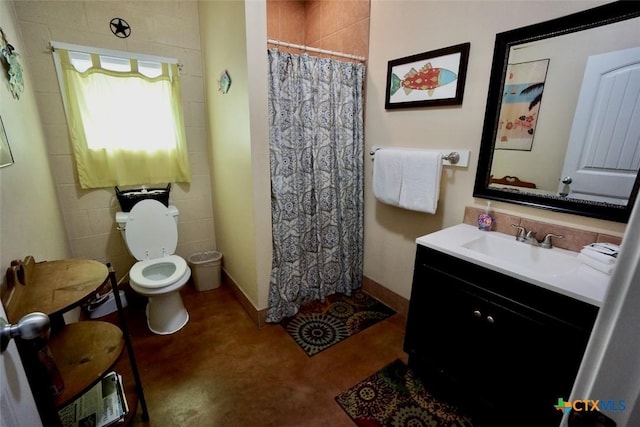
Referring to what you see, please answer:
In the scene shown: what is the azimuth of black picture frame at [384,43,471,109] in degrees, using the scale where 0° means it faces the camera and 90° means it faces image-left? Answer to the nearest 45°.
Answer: approximately 45°

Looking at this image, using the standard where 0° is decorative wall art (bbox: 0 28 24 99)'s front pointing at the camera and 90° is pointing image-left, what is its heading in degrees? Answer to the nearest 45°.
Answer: approximately 315°

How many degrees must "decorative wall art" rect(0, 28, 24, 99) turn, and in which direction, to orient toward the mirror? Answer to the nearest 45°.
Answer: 0° — it already faces it

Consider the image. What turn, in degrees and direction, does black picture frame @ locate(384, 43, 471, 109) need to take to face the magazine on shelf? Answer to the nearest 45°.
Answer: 0° — it already faces it

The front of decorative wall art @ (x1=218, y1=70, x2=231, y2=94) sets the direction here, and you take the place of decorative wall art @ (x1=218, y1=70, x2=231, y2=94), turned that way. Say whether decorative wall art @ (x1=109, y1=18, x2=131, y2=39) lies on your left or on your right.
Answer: on your right
